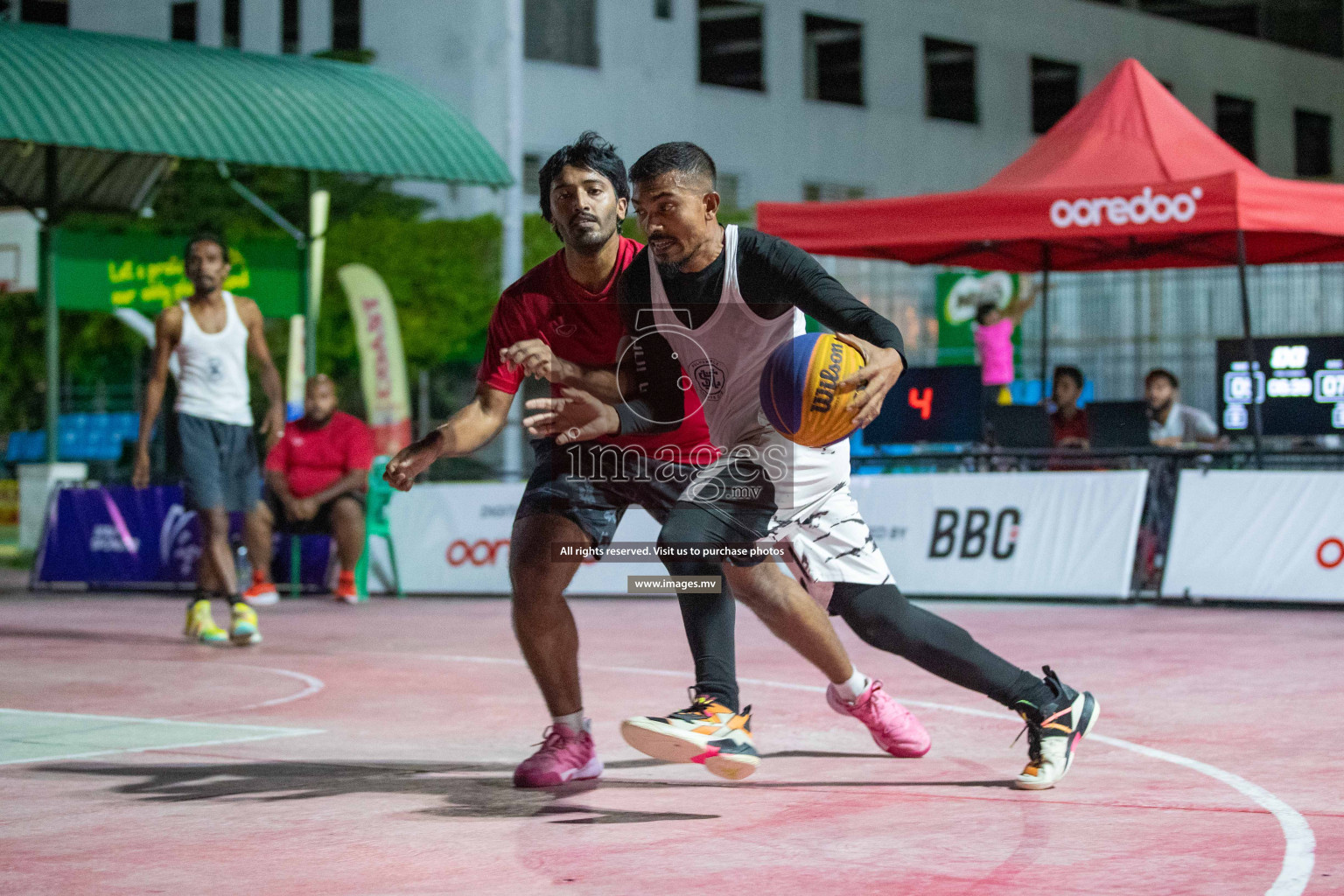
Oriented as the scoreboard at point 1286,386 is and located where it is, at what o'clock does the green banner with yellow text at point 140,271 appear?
The green banner with yellow text is roughly at 3 o'clock from the scoreboard.

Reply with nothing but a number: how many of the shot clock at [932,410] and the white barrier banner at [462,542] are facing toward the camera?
2

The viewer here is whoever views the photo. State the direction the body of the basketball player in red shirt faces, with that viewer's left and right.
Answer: facing the viewer

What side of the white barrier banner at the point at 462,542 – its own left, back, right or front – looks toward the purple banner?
right

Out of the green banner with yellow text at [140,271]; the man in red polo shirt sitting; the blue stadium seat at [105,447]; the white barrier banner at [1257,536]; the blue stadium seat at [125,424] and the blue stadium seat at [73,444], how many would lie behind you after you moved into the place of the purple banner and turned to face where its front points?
4

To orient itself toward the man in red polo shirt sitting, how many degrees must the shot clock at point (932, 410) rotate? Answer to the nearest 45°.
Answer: approximately 90° to its right

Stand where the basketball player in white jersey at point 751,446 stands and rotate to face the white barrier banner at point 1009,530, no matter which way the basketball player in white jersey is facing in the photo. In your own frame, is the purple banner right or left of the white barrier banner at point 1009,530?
left

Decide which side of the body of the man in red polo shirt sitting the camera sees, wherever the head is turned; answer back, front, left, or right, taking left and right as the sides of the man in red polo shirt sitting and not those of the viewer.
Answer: front

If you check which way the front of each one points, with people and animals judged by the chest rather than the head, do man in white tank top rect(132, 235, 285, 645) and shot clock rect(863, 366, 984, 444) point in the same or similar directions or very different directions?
same or similar directions

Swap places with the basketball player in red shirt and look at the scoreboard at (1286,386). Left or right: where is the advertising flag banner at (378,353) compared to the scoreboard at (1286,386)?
left

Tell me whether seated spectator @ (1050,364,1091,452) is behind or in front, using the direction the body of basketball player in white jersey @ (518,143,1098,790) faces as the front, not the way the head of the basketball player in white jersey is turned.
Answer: behind

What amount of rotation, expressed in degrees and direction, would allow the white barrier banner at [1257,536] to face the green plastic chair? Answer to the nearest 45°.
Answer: approximately 90° to its right

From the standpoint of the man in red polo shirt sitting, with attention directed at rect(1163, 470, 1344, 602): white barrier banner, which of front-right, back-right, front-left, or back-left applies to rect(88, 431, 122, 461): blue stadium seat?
back-left

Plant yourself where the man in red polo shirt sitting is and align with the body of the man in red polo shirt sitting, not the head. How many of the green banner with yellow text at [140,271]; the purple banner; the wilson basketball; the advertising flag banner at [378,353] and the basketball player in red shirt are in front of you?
2

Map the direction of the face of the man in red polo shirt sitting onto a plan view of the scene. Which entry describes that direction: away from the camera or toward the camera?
toward the camera

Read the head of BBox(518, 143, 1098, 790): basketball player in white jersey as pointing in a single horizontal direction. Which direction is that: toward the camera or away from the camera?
toward the camera

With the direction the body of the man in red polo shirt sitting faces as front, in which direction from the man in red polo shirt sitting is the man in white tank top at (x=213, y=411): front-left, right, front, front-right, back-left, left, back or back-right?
front

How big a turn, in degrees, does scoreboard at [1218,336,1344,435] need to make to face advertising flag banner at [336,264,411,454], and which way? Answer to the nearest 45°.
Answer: approximately 90° to its right
